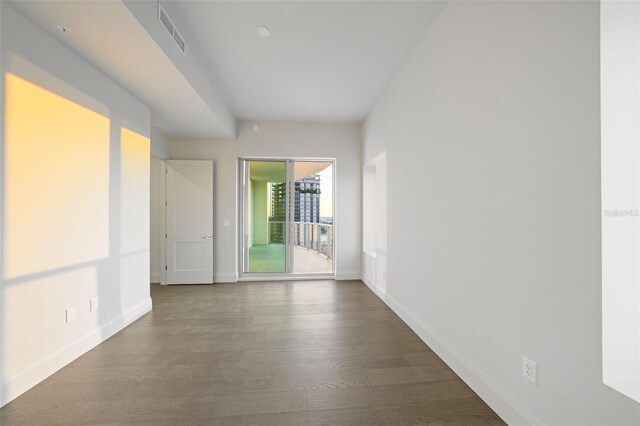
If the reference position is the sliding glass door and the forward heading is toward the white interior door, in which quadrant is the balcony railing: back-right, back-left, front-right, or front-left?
back-right

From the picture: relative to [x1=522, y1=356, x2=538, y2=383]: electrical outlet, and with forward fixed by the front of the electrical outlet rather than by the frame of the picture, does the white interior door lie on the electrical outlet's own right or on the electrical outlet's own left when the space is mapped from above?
on the electrical outlet's own right

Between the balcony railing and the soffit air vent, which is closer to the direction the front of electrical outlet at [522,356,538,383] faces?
the soffit air vent

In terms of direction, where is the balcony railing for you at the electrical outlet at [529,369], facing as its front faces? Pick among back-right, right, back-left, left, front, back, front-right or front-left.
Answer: right

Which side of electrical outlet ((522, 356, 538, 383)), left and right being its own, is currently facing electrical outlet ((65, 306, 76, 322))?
front

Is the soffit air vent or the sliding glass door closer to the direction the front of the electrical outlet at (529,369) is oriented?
the soffit air vent

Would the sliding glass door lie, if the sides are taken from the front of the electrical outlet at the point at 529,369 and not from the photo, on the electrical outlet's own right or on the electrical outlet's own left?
on the electrical outlet's own right

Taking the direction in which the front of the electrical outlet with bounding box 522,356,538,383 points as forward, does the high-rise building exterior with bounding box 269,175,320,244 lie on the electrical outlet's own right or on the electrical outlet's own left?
on the electrical outlet's own right

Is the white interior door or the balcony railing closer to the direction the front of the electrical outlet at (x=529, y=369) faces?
the white interior door
